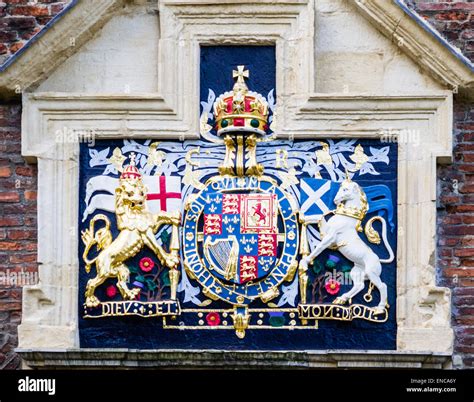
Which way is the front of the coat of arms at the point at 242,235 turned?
toward the camera
